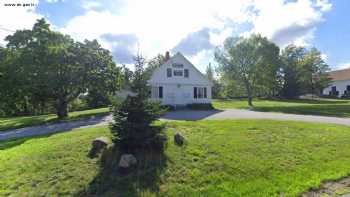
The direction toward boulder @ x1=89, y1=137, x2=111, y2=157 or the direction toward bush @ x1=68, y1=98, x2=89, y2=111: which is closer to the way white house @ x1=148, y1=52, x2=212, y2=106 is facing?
the boulder

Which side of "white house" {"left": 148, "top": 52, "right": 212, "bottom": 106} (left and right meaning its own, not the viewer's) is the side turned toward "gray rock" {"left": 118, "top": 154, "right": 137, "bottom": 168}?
front

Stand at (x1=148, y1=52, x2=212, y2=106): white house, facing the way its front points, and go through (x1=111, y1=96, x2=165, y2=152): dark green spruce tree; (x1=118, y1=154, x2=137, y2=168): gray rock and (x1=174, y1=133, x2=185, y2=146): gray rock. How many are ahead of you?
3

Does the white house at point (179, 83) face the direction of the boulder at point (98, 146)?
yes

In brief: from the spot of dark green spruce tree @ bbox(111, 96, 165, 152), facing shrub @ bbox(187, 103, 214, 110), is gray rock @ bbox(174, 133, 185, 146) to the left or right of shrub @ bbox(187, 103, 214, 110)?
right

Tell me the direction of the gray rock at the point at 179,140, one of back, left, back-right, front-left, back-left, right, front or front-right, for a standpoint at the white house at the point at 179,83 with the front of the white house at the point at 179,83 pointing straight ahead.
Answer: front

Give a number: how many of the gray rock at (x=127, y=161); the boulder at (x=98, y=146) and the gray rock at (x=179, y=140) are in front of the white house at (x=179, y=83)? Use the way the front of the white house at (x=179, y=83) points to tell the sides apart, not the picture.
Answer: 3

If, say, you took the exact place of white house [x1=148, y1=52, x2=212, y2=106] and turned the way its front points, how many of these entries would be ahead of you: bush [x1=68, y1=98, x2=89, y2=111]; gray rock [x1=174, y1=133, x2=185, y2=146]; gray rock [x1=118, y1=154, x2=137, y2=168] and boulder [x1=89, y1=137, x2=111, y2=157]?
3

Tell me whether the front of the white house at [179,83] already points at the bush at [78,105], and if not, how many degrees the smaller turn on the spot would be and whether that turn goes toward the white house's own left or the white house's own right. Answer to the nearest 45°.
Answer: approximately 135° to the white house's own right

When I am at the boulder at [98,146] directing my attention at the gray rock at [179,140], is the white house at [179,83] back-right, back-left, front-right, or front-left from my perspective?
front-left

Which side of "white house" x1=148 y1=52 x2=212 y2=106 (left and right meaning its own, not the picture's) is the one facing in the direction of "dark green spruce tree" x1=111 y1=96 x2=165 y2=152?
front

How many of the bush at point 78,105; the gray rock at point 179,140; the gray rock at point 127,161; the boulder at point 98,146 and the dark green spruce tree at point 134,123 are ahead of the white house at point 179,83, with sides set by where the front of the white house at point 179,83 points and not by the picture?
4

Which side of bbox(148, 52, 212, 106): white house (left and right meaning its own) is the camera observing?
front
